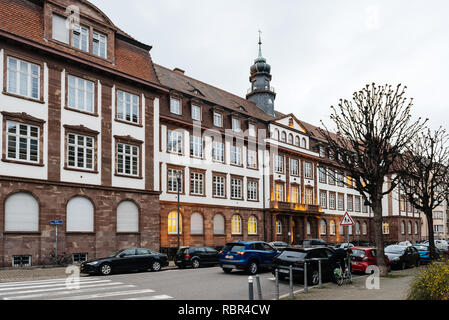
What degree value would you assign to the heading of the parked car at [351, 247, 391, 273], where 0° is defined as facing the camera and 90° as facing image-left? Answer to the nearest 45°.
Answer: approximately 225°

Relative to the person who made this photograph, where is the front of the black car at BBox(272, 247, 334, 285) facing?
facing away from the viewer and to the right of the viewer

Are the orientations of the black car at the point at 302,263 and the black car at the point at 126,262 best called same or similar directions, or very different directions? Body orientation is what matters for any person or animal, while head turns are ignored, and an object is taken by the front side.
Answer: very different directions

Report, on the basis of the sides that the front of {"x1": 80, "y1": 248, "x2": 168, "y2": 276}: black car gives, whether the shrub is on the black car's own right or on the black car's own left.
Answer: on the black car's own left
